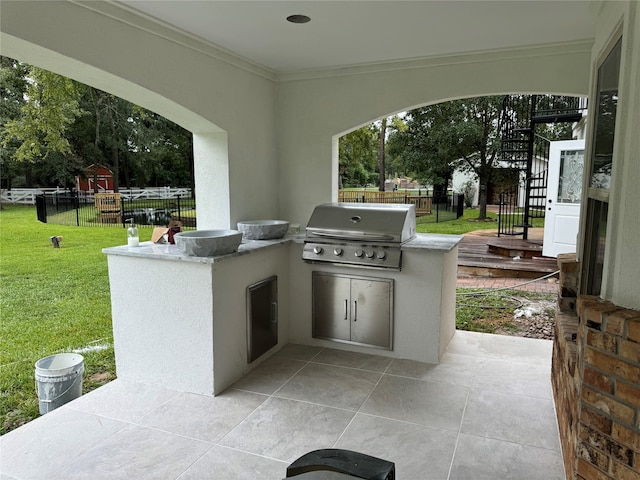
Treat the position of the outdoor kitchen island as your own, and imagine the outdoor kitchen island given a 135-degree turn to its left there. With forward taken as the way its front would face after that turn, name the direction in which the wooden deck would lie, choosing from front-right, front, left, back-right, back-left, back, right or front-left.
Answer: front

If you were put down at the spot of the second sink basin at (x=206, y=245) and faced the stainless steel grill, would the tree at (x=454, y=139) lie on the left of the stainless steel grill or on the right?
left

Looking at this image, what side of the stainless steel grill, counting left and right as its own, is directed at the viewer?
front

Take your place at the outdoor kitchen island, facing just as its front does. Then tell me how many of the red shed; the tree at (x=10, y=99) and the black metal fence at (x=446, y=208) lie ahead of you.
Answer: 0

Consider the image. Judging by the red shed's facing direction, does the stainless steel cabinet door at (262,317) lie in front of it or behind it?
in front

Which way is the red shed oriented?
toward the camera

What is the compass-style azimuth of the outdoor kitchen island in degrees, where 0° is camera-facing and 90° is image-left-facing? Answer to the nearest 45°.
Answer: approximately 0°

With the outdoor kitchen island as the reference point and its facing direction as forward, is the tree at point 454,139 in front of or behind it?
behind

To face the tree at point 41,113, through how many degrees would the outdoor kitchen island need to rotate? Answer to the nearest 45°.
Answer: approximately 135° to its right

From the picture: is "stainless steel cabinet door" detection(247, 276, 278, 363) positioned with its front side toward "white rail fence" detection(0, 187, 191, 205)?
no

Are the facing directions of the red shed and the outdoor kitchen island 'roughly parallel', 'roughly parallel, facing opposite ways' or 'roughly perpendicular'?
roughly parallel

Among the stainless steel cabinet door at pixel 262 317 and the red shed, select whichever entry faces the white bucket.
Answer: the red shed

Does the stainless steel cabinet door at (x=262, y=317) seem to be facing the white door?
no
